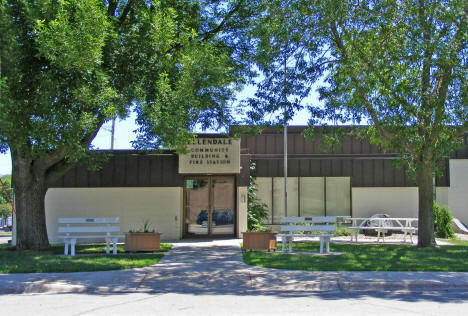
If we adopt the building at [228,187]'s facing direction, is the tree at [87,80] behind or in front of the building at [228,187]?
in front

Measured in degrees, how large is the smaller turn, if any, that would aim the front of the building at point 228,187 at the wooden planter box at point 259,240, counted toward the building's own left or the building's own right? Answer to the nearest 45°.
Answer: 0° — it already faces it

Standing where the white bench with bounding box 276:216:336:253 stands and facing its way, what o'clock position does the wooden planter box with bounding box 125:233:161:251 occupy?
The wooden planter box is roughly at 3 o'clock from the white bench.

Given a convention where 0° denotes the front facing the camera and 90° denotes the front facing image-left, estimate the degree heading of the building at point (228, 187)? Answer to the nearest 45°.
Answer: approximately 0°

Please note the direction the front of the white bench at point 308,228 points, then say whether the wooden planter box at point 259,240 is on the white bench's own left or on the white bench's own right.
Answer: on the white bench's own right

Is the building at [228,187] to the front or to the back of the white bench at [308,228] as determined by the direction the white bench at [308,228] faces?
to the back

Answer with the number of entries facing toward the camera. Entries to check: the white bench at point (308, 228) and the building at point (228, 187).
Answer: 2

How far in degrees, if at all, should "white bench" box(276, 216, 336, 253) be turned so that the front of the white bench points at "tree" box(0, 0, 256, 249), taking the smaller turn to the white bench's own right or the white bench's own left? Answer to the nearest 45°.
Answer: approximately 90° to the white bench's own right
